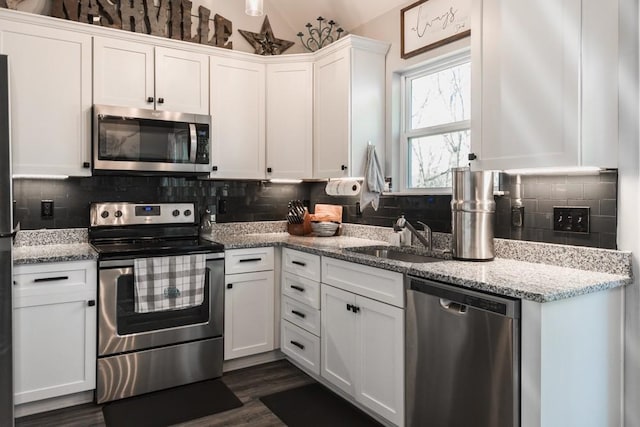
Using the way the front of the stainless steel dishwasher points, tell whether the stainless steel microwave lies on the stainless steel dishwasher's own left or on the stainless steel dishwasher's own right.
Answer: on the stainless steel dishwasher's own right

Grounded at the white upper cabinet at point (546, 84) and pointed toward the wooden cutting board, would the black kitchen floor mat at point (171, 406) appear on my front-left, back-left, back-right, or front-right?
front-left

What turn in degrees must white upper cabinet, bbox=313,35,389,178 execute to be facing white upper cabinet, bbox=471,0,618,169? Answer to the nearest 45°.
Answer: approximately 90° to its left

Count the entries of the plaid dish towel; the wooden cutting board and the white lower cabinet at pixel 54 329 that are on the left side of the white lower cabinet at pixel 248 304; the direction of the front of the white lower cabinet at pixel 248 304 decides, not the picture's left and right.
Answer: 1

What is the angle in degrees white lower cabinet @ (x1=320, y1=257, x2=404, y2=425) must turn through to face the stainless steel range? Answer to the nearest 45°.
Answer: approximately 45° to its right

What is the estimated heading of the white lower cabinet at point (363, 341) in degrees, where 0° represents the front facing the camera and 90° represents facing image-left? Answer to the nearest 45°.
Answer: approximately 45°

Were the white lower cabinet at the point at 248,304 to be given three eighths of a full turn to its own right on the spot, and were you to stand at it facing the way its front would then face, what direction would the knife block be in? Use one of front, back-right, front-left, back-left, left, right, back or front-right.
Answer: back-right

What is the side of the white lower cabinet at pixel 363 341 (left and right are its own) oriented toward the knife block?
right

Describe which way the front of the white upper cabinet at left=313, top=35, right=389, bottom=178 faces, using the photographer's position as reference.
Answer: facing the viewer and to the left of the viewer

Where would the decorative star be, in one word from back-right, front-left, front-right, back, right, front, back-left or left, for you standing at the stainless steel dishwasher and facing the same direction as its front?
right

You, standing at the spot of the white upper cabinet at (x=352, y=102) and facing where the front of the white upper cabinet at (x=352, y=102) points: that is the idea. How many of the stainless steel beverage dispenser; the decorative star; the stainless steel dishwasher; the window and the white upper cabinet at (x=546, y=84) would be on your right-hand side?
1

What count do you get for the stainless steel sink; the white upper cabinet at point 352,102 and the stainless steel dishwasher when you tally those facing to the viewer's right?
0
